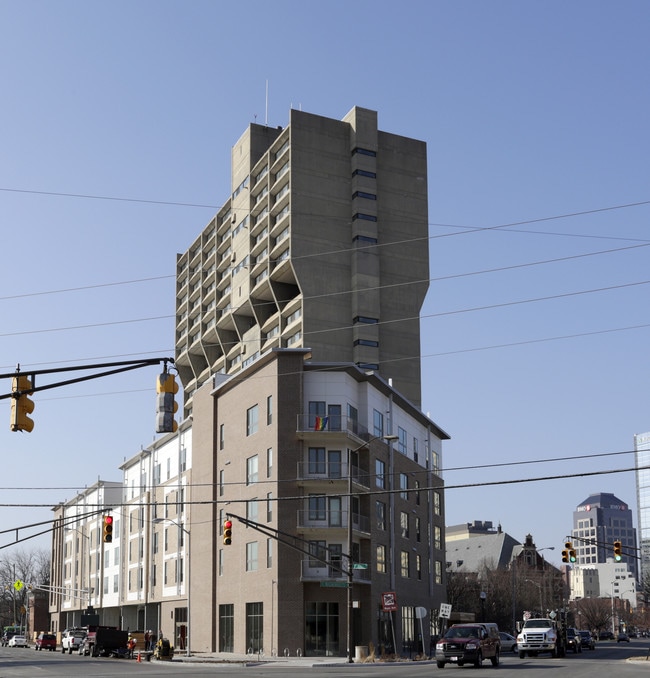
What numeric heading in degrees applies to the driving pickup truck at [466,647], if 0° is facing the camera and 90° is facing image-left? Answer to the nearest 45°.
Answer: approximately 45°

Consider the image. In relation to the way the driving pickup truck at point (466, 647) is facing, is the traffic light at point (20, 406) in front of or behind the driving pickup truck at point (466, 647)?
in front
